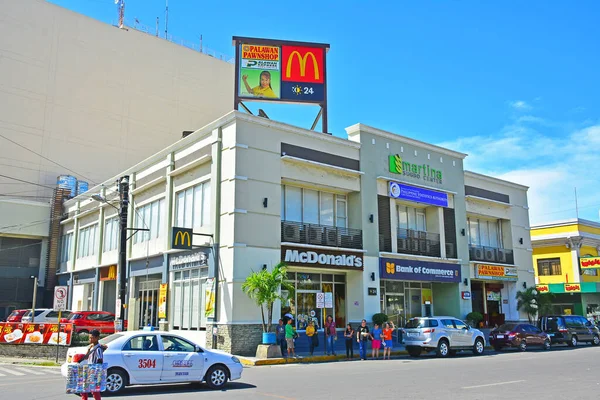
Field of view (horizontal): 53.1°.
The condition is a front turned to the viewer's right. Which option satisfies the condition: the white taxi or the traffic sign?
the white taxi

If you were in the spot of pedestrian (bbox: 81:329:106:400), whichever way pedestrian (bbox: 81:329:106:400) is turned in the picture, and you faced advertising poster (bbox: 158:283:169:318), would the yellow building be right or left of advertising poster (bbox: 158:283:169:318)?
right

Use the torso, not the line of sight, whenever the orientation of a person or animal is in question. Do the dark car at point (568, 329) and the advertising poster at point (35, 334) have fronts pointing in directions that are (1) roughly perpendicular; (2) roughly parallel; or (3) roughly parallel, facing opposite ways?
roughly perpendicular

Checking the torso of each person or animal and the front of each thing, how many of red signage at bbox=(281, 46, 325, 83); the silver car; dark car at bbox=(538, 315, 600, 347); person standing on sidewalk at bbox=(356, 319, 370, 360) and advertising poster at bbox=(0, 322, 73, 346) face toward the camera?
3

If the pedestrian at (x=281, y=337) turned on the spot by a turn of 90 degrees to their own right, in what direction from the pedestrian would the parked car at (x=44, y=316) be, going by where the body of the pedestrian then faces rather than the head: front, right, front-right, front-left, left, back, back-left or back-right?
front-right

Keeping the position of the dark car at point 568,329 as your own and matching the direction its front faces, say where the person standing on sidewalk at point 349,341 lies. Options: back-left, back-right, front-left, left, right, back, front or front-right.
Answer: back

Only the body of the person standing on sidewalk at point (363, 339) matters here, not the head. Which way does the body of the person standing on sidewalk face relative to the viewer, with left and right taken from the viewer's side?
facing the viewer

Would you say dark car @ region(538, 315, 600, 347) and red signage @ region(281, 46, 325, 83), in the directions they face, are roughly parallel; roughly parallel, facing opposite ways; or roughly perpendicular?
roughly perpendicular

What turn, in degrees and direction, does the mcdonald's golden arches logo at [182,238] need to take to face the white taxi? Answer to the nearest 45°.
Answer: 0° — it already faces it

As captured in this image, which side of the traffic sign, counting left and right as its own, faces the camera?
front

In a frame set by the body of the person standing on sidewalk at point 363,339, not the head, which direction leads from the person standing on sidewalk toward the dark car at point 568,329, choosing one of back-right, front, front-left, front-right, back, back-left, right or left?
back-left

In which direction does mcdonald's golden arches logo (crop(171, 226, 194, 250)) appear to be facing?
toward the camera

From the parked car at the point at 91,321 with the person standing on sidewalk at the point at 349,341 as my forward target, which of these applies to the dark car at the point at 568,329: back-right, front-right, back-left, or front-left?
front-left

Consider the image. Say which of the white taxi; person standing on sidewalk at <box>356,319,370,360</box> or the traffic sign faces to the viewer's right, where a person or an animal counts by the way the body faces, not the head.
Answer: the white taxi
